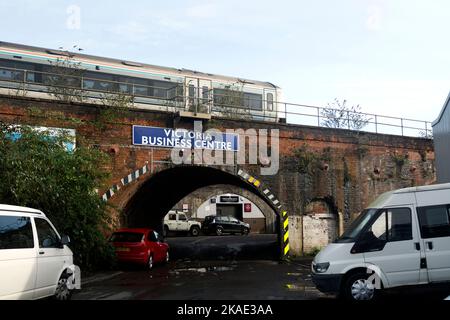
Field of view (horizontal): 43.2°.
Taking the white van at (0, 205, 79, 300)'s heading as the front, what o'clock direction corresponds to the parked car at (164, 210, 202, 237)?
The parked car is roughly at 11 o'clock from the white van.

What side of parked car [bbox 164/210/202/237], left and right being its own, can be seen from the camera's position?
right

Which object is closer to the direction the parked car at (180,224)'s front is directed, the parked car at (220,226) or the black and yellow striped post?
the parked car

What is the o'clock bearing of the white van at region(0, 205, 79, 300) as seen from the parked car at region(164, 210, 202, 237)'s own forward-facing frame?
The white van is roughly at 3 o'clock from the parked car.

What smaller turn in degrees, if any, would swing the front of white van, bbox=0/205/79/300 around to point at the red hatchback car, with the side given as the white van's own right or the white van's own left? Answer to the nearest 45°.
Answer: approximately 45° to the white van's own left

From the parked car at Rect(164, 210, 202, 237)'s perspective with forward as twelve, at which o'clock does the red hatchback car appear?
The red hatchback car is roughly at 3 o'clock from the parked car.

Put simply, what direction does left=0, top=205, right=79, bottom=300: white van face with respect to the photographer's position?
facing away from the viewer and to the right of the viewer
